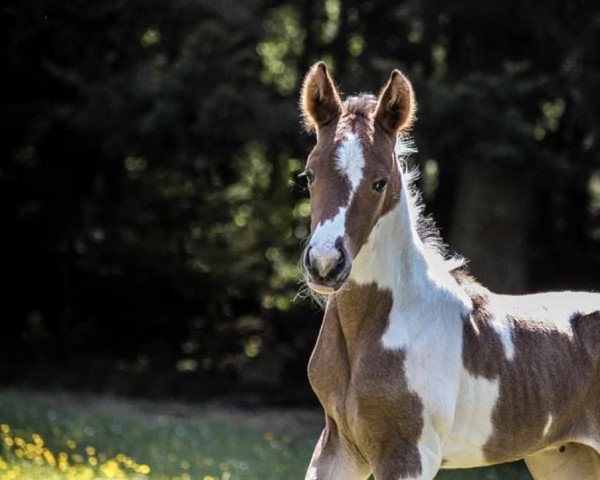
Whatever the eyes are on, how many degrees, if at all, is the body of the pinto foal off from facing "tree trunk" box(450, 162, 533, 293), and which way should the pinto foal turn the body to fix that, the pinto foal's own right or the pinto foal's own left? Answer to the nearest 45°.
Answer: approximately 135° to the pinto foal's own right

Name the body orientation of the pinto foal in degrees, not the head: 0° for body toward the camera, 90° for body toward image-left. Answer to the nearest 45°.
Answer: approximately 45°
